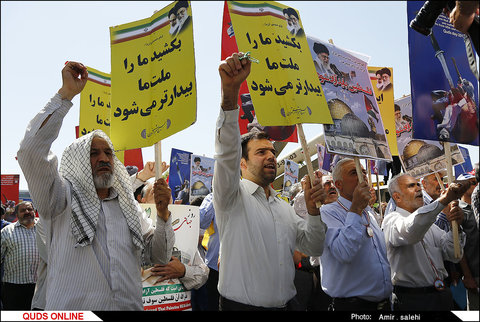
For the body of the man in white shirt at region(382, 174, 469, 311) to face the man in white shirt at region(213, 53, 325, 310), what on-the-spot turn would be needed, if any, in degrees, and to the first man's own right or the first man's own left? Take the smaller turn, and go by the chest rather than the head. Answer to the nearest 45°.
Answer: approximately 90° to the first man's own right

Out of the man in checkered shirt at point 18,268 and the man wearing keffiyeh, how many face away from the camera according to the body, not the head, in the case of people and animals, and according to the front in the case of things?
0

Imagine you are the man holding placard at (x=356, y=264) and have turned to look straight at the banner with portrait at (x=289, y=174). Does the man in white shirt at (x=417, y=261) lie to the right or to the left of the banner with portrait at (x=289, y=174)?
right

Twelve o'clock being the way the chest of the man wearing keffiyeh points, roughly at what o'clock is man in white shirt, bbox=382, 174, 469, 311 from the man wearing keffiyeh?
The man in white shirt is roughly at 10 o'clock from the man wearing keffiyeh.

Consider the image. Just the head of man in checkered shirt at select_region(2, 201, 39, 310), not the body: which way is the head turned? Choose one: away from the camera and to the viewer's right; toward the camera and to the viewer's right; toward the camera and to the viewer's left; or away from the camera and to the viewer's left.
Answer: toward the camera and to the viewer's right

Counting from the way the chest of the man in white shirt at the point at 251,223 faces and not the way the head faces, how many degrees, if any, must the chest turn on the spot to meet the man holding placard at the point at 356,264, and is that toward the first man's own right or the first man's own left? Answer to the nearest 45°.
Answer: approximately 90° to the first man's own left

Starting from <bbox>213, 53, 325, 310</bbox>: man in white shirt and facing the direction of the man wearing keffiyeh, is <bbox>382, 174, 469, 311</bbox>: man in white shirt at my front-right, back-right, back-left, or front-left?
back-right

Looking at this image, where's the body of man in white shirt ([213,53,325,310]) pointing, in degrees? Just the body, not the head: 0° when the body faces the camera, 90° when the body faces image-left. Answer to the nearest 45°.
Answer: approximately 315°

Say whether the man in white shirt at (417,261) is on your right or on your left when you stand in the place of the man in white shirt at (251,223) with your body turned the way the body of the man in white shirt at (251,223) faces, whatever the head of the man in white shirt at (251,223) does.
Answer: on your left

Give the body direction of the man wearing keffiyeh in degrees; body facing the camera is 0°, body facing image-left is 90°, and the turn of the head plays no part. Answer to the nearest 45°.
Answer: approximately 315°

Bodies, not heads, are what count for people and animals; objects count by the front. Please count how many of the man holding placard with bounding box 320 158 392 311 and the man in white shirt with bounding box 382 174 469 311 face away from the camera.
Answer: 0
